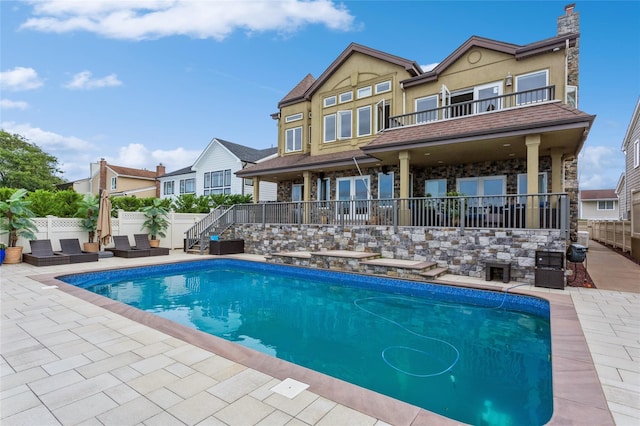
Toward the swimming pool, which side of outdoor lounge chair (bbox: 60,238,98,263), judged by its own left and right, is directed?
front

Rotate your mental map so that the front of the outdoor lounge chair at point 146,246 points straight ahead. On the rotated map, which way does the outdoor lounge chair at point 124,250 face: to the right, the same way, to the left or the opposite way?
the same way

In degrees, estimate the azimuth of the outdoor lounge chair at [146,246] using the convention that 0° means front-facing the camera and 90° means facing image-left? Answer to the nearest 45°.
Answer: approximately 315°

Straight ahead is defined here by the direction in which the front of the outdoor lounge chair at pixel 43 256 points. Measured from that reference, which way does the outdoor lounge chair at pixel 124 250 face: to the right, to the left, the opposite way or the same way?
the same way

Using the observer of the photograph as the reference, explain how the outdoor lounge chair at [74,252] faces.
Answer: facing the viewer and to the right of the viewer

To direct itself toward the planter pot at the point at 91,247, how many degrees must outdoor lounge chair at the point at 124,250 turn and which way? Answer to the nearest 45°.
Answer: approximately 135° to its right

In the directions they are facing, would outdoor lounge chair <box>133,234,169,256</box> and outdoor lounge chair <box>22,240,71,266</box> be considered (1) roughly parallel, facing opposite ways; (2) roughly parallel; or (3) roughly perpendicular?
roughly parallel

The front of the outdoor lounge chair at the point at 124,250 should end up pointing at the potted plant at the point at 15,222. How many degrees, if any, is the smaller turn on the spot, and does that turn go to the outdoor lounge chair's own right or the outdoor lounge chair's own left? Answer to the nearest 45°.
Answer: approximately 135° to the outdoor lounge chair's own right

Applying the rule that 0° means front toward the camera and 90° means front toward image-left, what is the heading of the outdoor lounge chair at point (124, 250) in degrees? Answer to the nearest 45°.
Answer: approximately 315°

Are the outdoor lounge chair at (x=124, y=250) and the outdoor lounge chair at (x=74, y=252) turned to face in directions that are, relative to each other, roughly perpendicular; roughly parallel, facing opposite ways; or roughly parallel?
roughly parallel

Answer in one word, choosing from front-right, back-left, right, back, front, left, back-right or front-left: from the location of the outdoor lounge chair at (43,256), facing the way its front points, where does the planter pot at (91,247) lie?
left

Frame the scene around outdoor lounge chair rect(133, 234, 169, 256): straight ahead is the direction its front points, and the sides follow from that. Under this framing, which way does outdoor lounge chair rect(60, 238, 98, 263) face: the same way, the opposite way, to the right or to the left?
the same way

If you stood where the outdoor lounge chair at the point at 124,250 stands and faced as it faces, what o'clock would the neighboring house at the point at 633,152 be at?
The neighboring house is roughly at 11 o'clock from the outdoor lounge chair.
